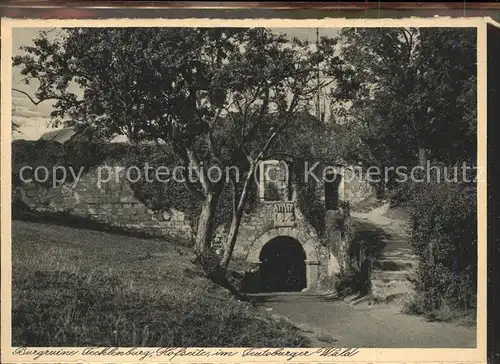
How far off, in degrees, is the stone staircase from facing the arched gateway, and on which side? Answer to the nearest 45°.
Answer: approximately 90° to its right

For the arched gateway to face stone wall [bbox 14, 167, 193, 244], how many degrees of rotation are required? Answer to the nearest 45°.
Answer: approximately 90° to its right

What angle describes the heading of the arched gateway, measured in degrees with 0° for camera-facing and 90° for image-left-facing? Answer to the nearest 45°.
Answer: approximately 0°

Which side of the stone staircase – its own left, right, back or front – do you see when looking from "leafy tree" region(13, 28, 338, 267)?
right

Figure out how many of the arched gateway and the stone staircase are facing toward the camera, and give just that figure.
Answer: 2
